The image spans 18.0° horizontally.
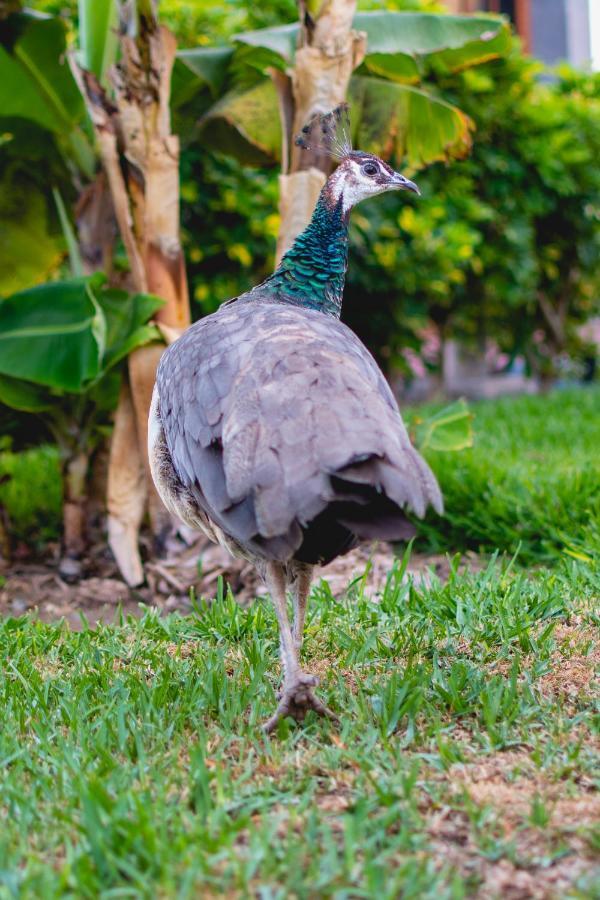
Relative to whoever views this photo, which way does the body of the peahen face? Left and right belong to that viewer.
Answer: facing away from the viewer and to the left of the viewer

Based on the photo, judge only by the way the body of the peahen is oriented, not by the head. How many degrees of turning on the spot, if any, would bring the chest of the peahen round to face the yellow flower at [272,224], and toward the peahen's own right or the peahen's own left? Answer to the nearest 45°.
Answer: approximately 45° to the peahen's own right

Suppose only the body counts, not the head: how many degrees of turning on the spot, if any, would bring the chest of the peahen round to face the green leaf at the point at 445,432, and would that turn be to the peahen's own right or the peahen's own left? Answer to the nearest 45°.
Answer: approximately 45° to the peahen's own right

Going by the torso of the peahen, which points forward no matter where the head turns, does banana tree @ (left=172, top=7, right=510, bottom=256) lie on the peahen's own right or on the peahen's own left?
on the peahen's own right

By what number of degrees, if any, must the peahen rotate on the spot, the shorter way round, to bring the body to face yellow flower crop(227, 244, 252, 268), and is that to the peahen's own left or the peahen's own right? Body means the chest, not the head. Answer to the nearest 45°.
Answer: approximately 45° to the peahen's own right
